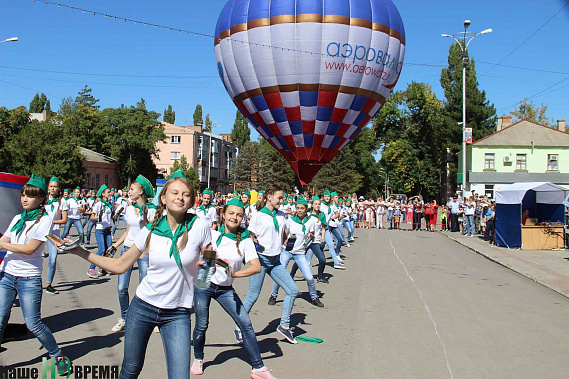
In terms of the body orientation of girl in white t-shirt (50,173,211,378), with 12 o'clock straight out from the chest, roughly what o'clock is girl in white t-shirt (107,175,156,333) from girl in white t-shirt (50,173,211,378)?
girl in white t-shirt (107,175,156,333) is roughly at 6 o'clock from girl in white t-shirt (50,173,211,378).

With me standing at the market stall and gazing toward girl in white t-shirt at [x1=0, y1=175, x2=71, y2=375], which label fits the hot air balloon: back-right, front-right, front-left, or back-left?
back-right

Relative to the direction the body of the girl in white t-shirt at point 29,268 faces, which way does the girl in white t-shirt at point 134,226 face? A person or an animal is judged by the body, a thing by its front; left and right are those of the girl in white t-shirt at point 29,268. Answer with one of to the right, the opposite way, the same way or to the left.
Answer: the same way

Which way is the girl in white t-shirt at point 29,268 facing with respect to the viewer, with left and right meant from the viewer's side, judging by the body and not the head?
facing the viewer and to the left of the viewer

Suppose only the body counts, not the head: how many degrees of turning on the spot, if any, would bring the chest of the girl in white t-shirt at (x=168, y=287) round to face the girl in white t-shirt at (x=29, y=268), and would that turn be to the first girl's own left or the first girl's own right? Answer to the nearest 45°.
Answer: approximately 135° to the first girl's own right

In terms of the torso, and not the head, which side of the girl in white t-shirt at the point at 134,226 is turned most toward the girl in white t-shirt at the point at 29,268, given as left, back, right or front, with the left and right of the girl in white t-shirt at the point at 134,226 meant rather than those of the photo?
front

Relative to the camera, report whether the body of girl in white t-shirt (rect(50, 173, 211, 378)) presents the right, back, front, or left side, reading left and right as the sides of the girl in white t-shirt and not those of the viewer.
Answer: front

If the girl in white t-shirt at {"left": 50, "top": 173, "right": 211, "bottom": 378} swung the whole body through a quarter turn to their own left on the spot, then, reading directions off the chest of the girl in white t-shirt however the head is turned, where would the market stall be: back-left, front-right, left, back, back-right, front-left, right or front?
front-left

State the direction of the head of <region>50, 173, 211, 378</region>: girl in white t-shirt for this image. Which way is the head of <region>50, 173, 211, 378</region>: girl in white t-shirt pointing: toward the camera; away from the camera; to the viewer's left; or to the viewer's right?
toward the camera

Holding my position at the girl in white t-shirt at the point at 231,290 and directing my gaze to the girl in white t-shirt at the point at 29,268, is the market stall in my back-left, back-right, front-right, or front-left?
back-right

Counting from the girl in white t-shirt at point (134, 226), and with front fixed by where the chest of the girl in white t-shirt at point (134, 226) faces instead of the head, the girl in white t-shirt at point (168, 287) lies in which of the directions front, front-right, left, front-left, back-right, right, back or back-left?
front-left

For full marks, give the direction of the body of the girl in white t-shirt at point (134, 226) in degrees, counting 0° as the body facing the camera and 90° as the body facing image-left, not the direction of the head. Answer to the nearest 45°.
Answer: approximately 45°

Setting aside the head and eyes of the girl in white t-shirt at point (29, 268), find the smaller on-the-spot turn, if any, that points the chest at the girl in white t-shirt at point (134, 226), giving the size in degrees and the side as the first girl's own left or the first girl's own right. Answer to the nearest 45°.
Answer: approximately 180°

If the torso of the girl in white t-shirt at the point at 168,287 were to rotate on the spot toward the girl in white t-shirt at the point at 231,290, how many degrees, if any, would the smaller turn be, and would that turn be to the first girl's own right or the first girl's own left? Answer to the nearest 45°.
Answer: approximately 135° to the first girl's own left

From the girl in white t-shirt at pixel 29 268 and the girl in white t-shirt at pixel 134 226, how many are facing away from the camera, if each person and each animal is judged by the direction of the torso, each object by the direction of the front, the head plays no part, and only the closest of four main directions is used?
0
